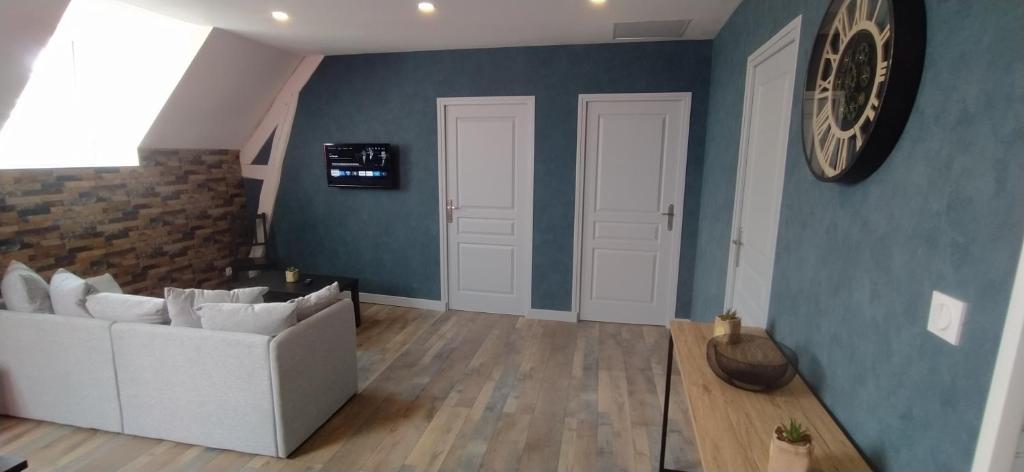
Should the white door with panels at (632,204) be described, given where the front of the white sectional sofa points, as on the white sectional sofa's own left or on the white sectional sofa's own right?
on the white sectional sofa's own right

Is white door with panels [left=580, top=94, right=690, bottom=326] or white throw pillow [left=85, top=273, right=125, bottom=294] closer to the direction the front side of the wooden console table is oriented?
the white throw pillow

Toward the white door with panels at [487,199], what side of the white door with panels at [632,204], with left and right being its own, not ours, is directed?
right

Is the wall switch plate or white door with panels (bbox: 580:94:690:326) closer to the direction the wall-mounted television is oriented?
the wall switch plate

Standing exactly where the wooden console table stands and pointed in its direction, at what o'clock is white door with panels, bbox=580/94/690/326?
The white door with panels is roughly at 2 o'clock from the wooden console table.

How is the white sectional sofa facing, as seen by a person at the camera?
facing away from the viewer and to the right of the viewer

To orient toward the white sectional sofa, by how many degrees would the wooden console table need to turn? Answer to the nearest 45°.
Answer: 0° — it already faces it

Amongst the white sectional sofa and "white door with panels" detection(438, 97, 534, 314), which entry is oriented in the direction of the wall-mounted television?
the white sectional sofa

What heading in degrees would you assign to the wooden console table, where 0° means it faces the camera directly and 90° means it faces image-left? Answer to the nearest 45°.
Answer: approximately 90°

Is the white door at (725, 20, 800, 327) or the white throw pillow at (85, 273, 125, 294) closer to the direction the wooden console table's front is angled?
the white throw pillow
